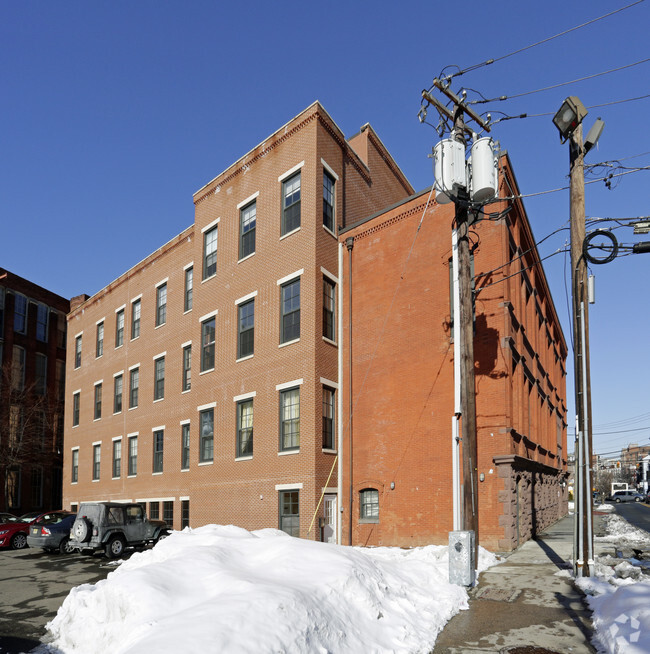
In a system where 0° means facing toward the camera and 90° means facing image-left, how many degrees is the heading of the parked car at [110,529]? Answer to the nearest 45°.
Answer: approximately 225°

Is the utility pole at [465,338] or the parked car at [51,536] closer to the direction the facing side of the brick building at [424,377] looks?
the utility pole

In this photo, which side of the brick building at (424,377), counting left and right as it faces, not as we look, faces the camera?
right

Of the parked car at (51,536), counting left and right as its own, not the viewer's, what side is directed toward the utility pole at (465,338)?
right

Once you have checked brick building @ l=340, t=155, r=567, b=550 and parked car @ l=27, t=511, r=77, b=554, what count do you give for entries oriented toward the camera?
0

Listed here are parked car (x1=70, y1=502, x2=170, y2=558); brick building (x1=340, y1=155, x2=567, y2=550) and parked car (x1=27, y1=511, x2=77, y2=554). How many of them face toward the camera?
0

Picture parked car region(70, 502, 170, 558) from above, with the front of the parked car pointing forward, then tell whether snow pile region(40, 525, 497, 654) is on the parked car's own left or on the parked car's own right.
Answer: on the parked car's own right

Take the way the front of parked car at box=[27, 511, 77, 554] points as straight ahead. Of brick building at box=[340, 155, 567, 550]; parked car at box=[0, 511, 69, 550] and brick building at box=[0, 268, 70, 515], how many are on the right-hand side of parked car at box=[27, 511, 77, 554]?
1

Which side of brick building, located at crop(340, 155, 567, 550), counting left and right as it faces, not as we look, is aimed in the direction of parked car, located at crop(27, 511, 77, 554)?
back

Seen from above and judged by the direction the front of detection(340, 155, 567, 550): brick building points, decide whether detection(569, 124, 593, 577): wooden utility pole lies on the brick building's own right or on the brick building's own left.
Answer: on the brick building's own right

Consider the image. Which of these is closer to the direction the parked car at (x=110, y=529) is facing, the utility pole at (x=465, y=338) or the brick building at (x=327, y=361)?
the brick building

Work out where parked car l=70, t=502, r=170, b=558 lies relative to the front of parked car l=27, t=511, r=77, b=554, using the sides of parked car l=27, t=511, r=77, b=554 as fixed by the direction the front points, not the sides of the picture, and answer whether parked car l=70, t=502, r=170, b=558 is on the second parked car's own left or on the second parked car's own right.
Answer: on the second parked car's own right

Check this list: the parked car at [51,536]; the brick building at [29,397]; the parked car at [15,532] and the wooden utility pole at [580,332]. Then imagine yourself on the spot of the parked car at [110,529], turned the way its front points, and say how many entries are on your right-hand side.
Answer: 1

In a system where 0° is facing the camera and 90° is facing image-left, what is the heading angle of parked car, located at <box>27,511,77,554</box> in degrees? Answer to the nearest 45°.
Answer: approximately 225°
